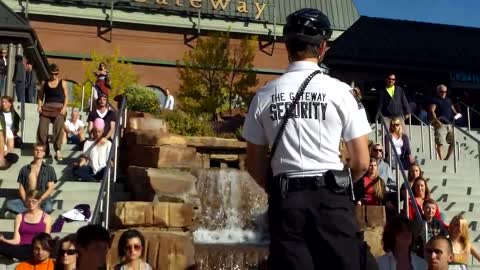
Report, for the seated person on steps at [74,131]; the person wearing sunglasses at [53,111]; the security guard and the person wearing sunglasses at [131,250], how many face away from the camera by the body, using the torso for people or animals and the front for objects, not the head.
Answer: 1

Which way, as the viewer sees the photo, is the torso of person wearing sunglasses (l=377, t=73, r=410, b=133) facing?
toward the camera

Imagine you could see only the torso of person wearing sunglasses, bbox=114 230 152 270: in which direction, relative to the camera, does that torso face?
toward the camera

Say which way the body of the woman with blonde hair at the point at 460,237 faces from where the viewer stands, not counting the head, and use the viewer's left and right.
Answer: facing the viewer and to the left of the viewer

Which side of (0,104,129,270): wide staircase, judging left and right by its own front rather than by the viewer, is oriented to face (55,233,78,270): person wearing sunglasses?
front

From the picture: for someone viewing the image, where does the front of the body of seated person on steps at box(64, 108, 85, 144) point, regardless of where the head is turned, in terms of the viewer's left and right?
facing the viewer

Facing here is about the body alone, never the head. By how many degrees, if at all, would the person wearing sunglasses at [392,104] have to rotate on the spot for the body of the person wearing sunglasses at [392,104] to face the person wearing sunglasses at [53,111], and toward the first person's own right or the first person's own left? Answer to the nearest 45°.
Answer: approximately 45° to the first person's own right

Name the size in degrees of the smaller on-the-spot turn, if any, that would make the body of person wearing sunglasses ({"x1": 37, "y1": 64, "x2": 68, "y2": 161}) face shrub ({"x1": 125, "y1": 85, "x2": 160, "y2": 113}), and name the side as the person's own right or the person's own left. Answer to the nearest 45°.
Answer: approximately 135° to the person's own left

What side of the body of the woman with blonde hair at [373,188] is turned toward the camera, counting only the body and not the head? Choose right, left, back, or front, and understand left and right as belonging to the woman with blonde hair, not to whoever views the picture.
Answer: front

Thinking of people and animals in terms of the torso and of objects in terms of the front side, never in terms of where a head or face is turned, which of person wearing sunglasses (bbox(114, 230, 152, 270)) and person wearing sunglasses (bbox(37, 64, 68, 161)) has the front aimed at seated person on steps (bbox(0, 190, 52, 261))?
person wearing sunglasses (bbox(37, 64, 68, 161))

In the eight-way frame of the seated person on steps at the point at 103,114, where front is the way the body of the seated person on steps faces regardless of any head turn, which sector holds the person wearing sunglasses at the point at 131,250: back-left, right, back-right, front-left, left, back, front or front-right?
front

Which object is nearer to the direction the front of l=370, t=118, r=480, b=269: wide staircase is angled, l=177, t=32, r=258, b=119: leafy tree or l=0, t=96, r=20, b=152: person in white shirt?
the person in white shirt

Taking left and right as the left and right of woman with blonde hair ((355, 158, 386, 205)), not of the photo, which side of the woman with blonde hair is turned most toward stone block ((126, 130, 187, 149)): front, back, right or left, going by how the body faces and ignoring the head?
right

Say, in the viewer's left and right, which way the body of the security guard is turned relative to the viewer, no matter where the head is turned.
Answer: facing away from the viewer

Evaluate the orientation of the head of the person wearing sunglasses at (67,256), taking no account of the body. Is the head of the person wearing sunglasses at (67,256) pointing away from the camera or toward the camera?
toward the camera
